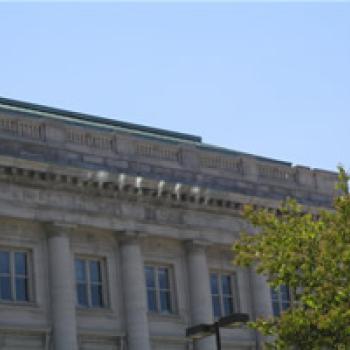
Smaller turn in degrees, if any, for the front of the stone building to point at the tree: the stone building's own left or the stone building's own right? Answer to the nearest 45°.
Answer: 0° — it already faces it

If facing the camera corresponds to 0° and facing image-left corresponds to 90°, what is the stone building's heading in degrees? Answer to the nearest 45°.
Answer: approximately 315°
